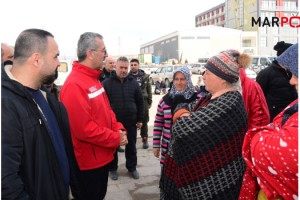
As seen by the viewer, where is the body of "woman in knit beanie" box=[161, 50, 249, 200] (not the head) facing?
to the viewer's left

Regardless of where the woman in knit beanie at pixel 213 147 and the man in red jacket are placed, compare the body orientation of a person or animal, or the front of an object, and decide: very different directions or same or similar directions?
very different directions

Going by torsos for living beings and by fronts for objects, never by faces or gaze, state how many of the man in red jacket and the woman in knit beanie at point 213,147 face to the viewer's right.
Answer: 1

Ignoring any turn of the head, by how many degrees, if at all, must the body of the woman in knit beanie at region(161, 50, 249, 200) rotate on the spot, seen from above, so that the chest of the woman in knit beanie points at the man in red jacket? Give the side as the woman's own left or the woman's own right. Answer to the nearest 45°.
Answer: approximately 45° to the woman's own right

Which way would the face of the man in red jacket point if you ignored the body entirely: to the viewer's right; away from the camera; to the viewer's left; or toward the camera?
to the viewer's right

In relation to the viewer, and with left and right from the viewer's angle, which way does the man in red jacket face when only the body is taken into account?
facing to the right of the viewer

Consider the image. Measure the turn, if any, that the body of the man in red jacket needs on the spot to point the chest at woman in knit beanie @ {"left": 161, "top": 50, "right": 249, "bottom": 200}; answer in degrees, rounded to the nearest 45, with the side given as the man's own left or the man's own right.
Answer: approximately 45° to the man's own right

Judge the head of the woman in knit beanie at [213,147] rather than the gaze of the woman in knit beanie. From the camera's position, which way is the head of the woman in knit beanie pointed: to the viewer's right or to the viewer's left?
to the viewer's left
